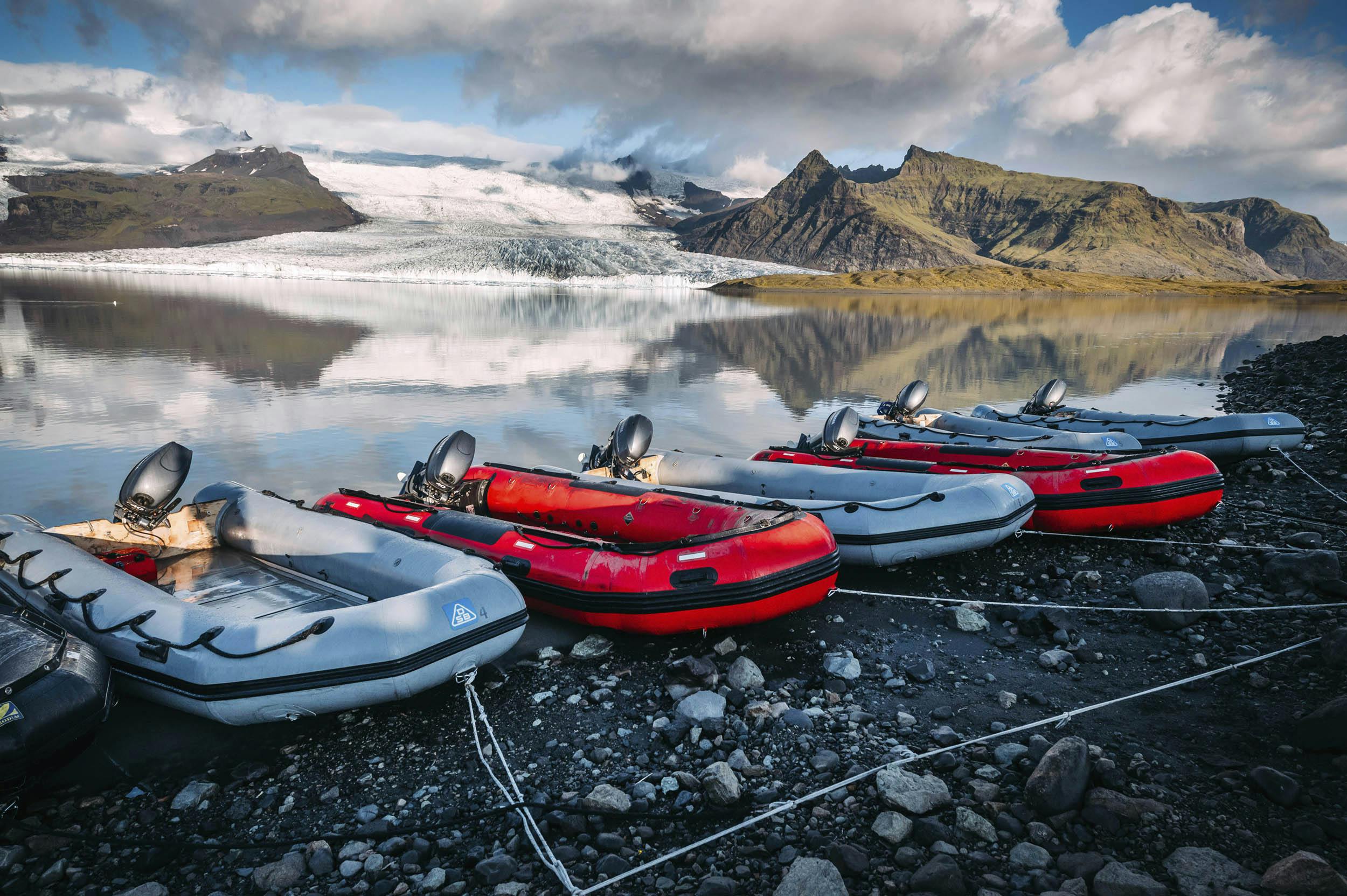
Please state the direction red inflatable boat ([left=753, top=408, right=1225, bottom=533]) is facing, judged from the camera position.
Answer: facing the viewer and to the right of the viewer

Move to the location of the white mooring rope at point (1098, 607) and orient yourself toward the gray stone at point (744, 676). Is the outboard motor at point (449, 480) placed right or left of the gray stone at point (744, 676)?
right

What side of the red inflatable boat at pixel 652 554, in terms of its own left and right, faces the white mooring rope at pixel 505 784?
right

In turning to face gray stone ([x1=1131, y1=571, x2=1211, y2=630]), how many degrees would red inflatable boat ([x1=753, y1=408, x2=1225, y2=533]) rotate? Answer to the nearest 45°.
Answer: approximately 45° to its right

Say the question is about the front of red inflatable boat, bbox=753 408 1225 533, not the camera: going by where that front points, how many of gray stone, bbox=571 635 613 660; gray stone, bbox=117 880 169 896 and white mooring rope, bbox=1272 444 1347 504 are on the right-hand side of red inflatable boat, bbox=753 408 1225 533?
2

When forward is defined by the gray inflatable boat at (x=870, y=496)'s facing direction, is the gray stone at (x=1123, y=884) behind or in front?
in front

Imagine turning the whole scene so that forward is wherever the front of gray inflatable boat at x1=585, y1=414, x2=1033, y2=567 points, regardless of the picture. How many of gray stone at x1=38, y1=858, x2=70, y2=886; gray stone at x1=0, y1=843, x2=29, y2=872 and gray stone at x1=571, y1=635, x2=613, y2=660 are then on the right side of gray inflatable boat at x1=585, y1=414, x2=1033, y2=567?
3

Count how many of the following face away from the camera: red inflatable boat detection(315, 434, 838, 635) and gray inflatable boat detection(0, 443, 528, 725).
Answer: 0

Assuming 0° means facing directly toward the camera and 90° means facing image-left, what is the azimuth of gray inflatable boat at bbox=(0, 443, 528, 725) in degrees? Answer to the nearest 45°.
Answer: approximately 315°

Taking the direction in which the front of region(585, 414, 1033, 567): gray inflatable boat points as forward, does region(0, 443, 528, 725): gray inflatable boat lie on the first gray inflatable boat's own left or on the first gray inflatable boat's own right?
on the first gray inflatable boat's own right

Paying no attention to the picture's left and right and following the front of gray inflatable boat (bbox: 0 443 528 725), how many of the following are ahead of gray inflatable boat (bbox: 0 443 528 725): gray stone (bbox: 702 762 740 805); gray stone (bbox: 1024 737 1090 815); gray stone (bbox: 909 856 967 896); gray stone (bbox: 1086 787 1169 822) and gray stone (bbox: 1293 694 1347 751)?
5

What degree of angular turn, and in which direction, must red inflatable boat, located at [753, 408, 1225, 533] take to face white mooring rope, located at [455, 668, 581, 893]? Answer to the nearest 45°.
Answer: approximately 90° to its right

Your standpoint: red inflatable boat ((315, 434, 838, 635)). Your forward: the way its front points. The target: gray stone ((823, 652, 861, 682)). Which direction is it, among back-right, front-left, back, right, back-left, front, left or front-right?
front

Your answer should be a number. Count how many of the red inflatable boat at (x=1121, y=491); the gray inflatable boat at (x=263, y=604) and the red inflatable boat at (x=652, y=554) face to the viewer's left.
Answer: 0

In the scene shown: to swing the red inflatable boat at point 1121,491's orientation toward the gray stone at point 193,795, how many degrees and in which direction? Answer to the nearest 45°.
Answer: approximately 90° to its right

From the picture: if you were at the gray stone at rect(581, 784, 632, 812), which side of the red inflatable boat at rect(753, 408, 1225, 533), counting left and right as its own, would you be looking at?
right

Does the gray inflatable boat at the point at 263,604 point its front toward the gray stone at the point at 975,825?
yes

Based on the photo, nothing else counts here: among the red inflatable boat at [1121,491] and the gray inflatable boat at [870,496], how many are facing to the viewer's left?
0

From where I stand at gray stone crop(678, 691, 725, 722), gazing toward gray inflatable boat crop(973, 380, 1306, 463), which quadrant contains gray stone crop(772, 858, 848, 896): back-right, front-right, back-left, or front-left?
back-right

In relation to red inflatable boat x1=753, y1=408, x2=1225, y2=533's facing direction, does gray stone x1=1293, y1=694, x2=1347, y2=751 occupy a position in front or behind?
in front
